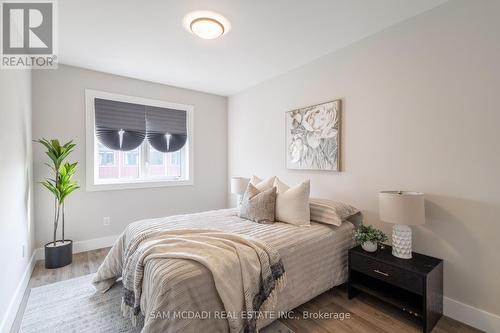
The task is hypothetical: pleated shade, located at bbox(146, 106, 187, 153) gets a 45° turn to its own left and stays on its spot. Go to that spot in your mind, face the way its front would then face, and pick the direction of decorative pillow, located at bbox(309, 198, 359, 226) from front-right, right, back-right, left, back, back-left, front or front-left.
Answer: front

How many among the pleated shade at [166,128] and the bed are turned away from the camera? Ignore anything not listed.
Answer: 0

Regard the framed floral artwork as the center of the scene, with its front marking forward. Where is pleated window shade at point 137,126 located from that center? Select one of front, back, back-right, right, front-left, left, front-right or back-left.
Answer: front-right

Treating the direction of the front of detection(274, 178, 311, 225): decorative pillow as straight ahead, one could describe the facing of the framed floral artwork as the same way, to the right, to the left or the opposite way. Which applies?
the same way

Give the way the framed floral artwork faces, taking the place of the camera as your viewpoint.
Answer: facing the viewer and to the left of the viewer

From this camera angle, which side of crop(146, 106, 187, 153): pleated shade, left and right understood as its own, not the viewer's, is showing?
front

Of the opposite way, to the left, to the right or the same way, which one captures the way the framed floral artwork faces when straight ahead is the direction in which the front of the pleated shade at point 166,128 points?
to the right

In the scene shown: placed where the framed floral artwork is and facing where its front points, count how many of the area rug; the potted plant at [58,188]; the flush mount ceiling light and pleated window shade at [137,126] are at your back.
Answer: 0

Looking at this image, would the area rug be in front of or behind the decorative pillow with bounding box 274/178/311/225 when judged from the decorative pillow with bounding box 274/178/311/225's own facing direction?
in front

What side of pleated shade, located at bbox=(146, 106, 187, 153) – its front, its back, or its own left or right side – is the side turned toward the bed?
front

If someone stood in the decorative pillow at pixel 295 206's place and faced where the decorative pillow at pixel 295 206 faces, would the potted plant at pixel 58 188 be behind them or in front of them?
in front

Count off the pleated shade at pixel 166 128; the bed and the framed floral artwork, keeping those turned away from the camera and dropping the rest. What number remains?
0

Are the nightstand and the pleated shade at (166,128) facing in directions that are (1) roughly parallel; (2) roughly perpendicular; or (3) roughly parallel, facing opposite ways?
roughly perpendicular

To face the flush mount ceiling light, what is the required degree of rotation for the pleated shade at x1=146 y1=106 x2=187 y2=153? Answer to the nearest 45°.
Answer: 0° — it already faces it

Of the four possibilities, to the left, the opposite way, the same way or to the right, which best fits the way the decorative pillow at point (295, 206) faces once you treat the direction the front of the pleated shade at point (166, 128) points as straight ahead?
to the right
